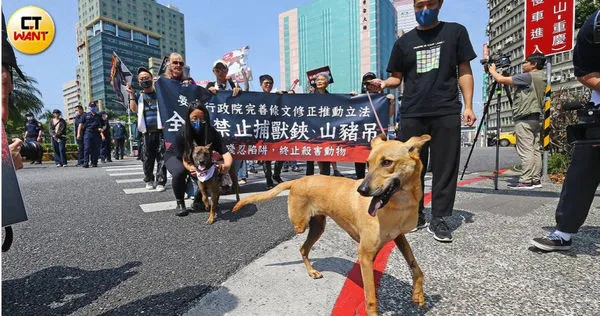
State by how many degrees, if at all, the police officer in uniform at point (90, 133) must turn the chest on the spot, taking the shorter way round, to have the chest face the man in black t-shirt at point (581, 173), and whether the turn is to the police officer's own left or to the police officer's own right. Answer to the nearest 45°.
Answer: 0° — they already face them

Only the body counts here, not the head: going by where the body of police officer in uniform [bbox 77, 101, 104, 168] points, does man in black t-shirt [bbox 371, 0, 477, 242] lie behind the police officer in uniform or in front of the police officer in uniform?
in front

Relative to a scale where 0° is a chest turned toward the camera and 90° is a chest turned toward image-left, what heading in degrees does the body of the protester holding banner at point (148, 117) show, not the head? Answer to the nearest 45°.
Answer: approximately 0°

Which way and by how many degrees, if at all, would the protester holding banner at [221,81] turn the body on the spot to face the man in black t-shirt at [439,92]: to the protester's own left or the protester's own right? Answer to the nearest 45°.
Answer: approximately 45° to the protester's own left

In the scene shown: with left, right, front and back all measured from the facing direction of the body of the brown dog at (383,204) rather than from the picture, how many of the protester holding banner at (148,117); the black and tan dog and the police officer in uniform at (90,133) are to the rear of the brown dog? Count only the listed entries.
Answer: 3

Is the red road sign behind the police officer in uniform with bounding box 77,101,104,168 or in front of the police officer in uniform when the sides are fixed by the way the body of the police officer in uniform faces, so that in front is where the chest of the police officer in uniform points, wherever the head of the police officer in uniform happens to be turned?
in front

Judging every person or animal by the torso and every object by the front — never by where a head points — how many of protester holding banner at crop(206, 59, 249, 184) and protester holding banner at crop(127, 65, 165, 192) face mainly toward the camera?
2

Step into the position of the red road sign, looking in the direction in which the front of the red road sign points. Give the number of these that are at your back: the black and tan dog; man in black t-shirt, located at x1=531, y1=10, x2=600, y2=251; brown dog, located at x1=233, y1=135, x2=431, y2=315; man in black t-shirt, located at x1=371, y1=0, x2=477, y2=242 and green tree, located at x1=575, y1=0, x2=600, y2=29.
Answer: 1

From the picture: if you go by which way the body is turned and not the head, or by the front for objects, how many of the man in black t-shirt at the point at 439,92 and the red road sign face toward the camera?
2

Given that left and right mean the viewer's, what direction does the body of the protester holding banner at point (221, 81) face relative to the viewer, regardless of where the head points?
facing the viewer

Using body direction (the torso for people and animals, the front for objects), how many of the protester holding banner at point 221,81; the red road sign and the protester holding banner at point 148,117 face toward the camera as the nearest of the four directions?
3

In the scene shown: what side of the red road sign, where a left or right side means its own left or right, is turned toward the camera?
front

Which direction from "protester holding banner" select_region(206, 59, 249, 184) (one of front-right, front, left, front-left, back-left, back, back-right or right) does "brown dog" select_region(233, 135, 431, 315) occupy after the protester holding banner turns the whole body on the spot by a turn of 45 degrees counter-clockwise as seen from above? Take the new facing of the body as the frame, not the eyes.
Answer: front-right

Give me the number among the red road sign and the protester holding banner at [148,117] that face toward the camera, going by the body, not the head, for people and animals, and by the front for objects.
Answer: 2
